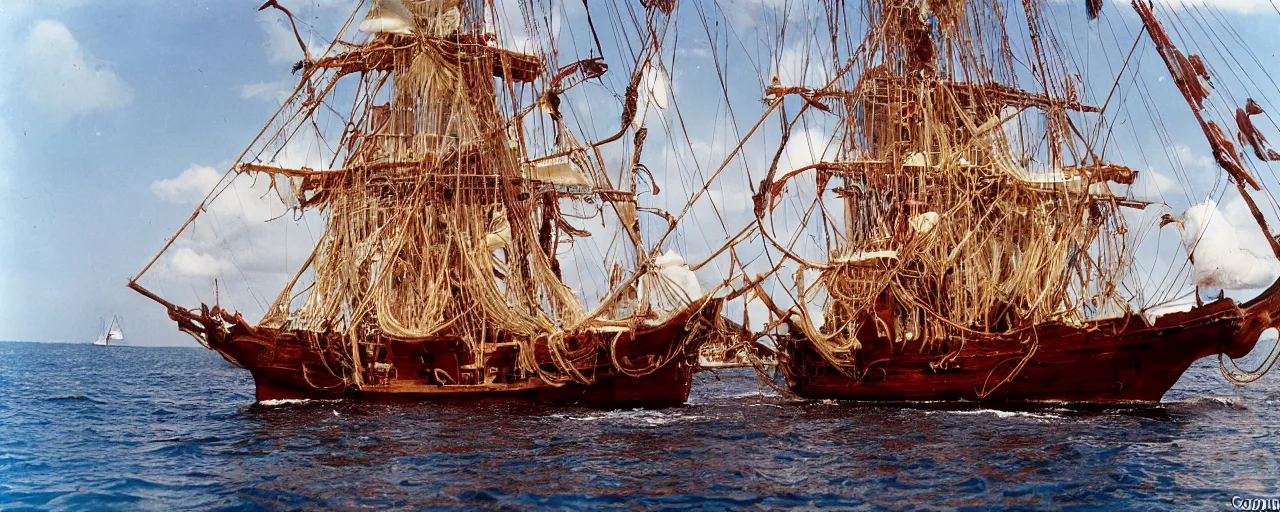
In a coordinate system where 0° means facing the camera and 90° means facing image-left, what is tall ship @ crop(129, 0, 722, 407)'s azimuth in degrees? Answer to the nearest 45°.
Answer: approximately 90°
